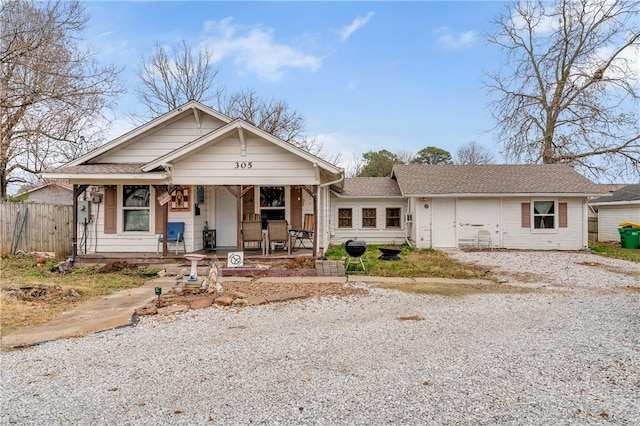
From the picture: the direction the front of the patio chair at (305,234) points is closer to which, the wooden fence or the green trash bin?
the wooden fence

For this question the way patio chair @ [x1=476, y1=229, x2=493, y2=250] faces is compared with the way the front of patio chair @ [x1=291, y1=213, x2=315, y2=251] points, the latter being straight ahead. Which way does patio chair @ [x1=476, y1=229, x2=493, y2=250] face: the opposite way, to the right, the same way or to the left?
the same way

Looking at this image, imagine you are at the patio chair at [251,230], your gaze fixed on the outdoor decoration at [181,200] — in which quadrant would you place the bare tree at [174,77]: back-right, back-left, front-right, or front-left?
front-right

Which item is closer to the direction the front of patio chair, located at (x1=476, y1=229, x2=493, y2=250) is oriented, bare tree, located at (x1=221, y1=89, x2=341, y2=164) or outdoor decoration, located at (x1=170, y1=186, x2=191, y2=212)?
the outdoor decoration

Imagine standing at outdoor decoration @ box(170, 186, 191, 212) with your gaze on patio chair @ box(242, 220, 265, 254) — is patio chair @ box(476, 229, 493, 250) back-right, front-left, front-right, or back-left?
front-left

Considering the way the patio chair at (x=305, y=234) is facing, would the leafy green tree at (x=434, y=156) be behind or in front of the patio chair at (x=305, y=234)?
behind

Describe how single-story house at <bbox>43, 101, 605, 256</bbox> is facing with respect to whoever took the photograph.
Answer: facing the viewer

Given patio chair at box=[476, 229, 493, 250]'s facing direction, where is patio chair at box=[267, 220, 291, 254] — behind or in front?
in front

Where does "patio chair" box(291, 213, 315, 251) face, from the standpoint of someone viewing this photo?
facing the viewer and to the left of the viewer

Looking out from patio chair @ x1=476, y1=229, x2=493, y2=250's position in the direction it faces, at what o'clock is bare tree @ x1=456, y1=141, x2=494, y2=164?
The bare tree is roughly at 6 o'clock from the patio chair.

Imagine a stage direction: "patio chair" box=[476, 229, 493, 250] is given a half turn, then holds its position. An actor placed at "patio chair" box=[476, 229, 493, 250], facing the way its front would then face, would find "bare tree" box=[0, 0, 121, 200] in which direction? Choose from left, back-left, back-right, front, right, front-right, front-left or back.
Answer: back-left

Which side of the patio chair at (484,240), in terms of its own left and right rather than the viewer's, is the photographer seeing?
front

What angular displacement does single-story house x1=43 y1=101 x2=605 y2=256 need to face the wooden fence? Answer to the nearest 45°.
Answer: approximately 90° to its right

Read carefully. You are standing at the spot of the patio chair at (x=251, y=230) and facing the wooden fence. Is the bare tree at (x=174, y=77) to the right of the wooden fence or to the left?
right

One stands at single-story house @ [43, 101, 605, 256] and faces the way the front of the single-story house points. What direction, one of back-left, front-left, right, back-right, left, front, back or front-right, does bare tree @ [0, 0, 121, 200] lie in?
right

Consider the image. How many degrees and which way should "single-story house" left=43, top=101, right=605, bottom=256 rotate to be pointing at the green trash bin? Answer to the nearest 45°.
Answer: approximately 90° to its left

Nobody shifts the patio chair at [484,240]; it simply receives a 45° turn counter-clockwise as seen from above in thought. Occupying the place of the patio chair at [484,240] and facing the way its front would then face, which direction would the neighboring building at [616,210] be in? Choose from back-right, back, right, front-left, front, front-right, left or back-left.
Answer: left
